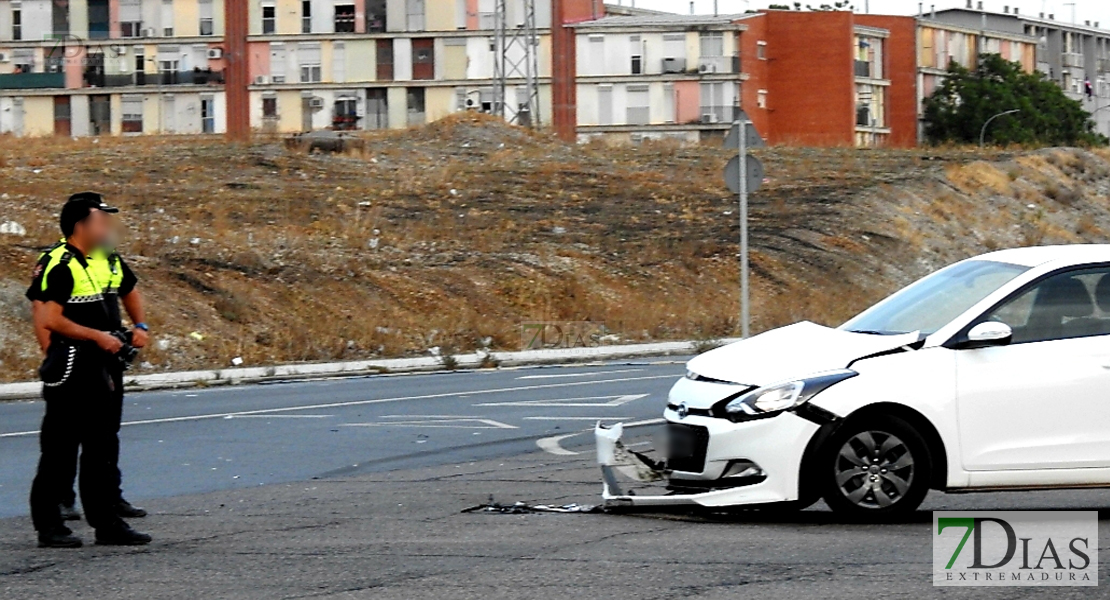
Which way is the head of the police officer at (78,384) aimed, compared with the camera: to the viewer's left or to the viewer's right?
to the viewer's right

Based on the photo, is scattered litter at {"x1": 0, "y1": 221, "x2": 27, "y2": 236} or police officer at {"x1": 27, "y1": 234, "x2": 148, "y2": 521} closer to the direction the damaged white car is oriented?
the police officer

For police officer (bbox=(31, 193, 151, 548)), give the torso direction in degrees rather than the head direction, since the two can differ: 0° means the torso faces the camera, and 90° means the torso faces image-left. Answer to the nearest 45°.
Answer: approximately 270°

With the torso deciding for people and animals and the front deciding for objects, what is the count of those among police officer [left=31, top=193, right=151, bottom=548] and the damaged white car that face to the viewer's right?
1

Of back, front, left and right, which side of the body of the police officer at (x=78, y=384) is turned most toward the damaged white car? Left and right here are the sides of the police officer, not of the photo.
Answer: front

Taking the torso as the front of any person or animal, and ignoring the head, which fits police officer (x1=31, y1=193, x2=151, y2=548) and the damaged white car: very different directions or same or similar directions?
very different directions

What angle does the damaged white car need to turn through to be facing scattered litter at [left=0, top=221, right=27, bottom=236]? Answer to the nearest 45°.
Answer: approximately 90° to its right

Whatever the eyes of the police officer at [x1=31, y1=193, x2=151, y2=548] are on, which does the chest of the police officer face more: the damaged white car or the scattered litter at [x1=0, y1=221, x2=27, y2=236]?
the damaged white car

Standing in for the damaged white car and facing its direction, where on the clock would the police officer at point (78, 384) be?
The police officer is roughly at 1 o'clock from the damaged white car.

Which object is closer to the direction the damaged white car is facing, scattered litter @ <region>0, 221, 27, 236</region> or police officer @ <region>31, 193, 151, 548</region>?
the police officer

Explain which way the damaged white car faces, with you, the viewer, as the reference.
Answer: facing the viewer and to the left of the viewer

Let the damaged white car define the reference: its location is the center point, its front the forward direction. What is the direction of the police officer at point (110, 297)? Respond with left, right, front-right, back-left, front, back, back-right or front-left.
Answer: front-right

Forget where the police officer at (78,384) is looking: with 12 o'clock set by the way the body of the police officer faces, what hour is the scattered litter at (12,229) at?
The scattered litter is roughly at 9 o'clock from the police officer.
